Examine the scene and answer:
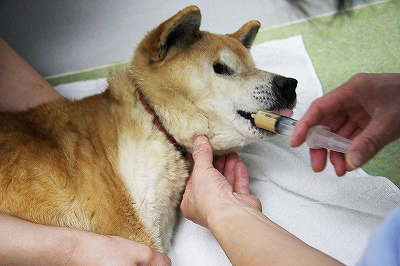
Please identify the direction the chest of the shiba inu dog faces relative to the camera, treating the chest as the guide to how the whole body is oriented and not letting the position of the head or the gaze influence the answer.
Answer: to the viewer's right
